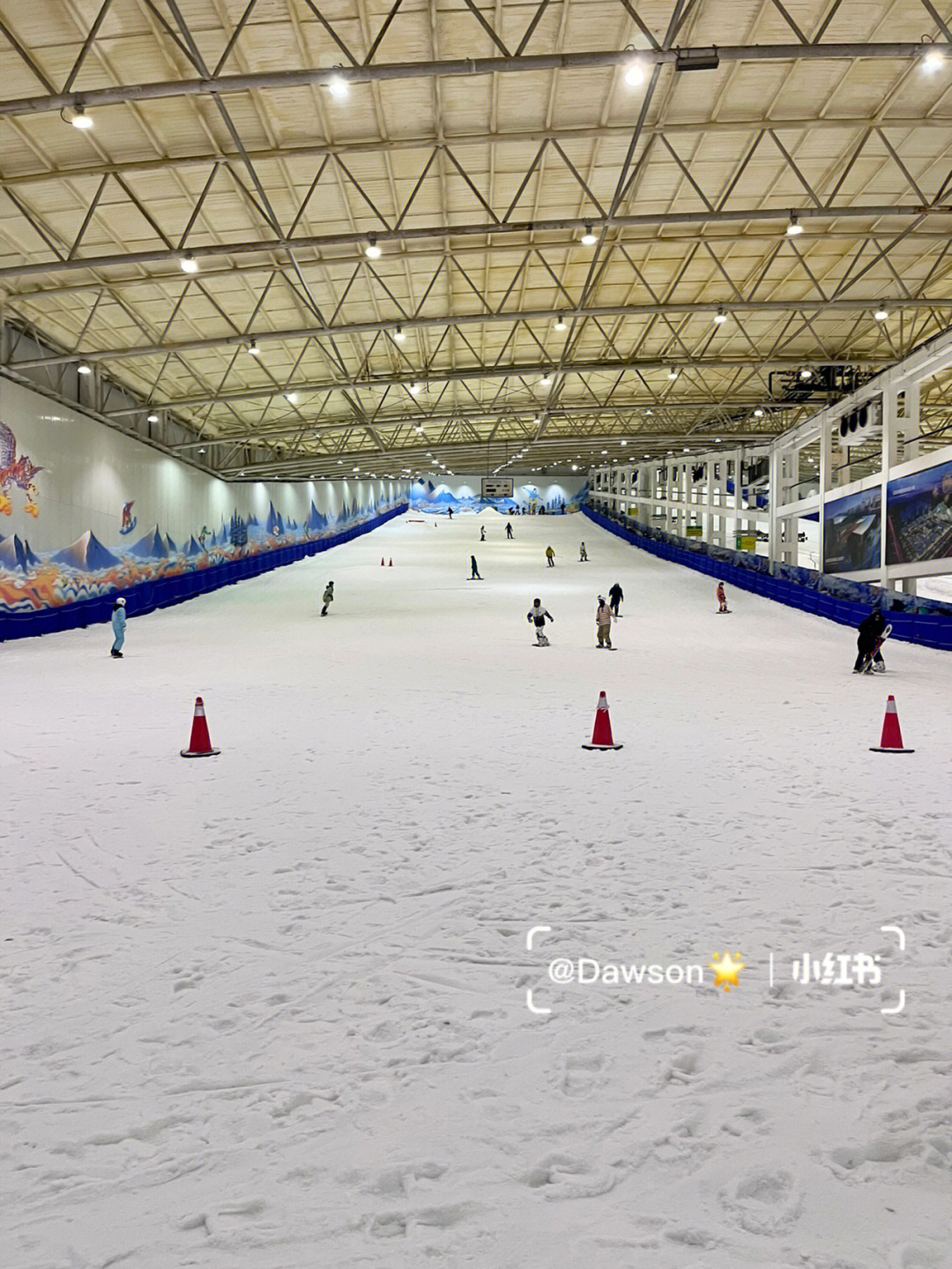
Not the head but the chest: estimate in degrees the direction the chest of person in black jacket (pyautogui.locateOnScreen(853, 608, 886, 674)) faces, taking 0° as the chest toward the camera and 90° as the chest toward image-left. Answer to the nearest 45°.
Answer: approximately 315°

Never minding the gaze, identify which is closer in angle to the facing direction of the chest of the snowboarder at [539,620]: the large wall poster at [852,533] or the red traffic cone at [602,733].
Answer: the red traffic cone

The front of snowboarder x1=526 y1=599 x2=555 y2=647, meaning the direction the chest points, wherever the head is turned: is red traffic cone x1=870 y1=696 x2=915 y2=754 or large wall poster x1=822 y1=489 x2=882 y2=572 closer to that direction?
the red traffic cone

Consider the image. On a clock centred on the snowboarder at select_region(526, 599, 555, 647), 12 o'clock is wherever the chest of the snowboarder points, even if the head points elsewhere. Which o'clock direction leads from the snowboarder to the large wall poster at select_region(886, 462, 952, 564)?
The large wall poster is roughly at 8 o'clock from the snowboarder.

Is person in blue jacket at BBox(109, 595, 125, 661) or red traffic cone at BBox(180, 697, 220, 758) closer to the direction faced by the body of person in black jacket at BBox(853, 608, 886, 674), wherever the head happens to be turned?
the red traffic cone

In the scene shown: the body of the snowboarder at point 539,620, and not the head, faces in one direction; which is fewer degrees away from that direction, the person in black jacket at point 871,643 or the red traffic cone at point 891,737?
the red traffic cone

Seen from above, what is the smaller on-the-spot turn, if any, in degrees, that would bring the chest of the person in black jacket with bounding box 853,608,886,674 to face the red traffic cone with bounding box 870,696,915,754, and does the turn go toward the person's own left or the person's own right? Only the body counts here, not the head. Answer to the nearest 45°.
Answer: approximately 45° to the person's own right

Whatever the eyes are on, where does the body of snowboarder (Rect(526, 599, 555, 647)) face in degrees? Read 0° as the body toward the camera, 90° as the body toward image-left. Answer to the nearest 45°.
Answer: approximately 0°

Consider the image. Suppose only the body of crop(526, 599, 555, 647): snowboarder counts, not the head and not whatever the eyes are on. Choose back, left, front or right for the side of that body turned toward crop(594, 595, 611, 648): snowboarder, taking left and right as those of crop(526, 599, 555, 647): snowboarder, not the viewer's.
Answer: left

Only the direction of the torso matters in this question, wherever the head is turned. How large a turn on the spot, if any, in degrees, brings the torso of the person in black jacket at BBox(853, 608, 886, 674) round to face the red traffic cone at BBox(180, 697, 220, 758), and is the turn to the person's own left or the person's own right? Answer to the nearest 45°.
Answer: approximately 90° to the person's own right

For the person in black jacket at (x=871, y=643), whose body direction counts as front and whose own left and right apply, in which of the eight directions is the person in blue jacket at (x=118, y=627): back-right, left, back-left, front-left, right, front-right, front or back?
back-right
